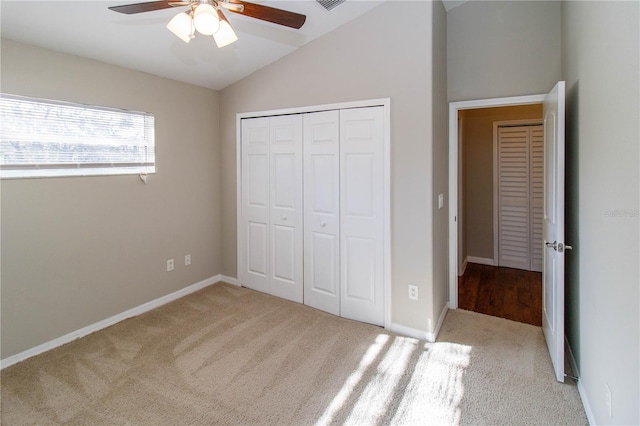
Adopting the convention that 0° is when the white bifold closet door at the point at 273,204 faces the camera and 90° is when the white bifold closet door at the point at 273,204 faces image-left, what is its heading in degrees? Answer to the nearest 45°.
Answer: approximately 45°

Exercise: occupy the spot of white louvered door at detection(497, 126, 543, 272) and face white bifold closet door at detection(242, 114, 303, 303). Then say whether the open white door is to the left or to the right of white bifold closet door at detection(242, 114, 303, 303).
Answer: left

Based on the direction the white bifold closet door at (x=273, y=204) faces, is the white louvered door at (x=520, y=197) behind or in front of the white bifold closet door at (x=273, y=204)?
behind

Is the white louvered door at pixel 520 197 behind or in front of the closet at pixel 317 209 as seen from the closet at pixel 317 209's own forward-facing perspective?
behind

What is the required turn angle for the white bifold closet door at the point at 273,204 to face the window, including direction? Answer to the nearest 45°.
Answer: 0° — it already faces it

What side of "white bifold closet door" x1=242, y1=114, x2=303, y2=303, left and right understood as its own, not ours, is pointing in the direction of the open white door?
left

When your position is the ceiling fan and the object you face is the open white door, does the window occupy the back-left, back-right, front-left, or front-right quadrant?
back-left

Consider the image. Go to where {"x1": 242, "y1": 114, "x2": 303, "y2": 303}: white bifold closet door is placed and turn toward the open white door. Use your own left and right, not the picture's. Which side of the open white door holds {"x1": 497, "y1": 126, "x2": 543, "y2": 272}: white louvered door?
left

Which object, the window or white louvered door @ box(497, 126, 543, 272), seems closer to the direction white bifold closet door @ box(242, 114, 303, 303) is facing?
the window

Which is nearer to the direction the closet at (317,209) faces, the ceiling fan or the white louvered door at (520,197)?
the ceiling fan
